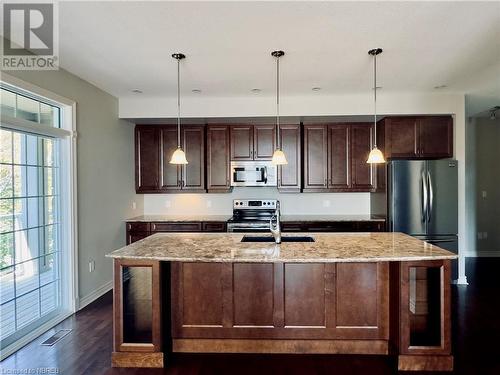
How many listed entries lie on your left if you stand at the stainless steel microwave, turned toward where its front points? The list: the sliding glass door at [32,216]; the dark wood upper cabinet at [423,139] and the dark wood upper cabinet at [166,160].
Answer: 1

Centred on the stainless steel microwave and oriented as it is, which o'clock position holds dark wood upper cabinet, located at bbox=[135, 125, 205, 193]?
The dark wood upper cabinet is roughly at 3 o'clock from the stainless steel microwave.

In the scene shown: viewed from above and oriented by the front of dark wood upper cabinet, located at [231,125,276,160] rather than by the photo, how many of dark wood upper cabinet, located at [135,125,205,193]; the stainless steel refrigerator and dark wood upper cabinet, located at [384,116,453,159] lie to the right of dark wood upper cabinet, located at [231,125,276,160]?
1

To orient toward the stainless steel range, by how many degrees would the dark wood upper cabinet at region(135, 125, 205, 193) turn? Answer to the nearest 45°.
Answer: approximately 90° to its left

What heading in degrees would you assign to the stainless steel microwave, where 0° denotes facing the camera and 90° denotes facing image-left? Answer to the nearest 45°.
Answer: approximately 0°

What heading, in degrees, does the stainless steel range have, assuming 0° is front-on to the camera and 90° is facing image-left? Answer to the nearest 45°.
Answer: approximately 0°

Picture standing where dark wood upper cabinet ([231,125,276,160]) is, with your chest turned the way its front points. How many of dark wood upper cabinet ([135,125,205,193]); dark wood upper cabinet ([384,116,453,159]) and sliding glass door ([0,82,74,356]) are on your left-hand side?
1

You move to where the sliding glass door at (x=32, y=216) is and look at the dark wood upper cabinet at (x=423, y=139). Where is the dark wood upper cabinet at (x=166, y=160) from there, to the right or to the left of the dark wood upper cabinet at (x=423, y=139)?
left

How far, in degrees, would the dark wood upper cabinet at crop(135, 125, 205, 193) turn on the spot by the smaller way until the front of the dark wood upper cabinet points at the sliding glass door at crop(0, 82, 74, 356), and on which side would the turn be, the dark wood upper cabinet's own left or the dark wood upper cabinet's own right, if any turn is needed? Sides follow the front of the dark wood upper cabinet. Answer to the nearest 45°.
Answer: approximately 45° to the dark wood upper cabinet's own right
